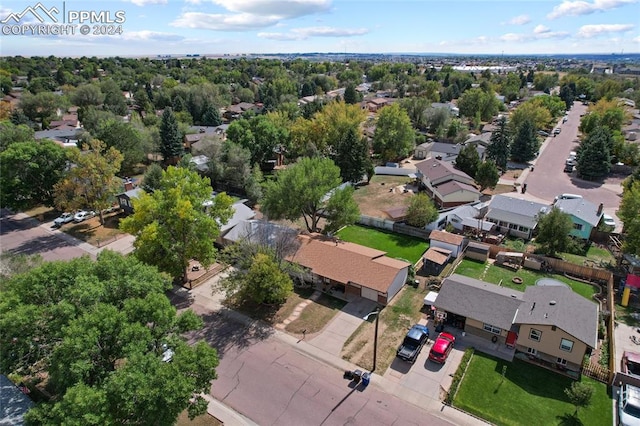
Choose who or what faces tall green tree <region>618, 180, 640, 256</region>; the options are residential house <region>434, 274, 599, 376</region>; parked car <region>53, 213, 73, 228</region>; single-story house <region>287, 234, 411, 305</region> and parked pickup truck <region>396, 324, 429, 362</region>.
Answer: parked pickup truck <region>396, 324, 429, 362</region>

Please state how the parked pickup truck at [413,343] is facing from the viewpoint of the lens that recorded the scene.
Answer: facing away from the viewer and to the right of the viewer

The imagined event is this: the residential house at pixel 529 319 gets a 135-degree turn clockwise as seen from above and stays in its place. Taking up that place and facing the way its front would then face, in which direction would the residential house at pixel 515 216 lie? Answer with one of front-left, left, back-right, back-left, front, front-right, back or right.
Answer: front

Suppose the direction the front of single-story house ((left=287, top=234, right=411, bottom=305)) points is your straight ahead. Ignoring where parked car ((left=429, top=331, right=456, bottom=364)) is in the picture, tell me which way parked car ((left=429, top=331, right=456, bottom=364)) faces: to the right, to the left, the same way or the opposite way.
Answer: the opposite way

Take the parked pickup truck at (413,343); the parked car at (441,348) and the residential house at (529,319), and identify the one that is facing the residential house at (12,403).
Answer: the residential house at (529,319)
